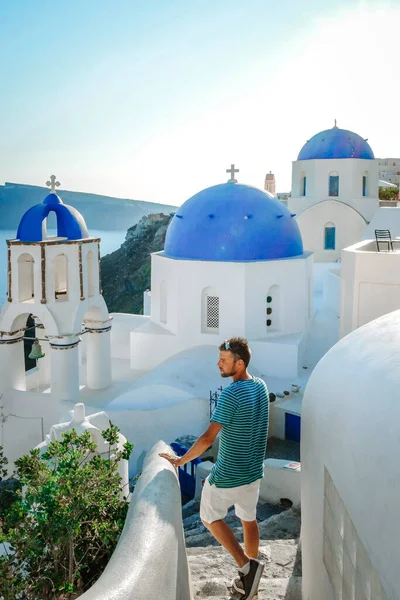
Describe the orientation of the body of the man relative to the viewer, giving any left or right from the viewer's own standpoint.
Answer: facing away from the viewer and to the left of the viewer

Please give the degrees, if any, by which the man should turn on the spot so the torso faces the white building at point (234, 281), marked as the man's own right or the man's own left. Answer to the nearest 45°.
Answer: approximately 45° to the man's own right

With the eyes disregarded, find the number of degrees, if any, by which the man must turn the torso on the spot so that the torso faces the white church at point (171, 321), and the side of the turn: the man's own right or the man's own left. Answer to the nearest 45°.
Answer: approximately 45° to the man's own right

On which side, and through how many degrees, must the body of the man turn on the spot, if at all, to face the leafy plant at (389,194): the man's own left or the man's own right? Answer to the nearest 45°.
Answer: approximately 45° to the man's own right

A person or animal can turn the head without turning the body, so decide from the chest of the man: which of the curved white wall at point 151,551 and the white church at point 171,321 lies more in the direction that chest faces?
the white church

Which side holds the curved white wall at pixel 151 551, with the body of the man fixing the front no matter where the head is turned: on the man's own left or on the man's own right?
on the man's own left

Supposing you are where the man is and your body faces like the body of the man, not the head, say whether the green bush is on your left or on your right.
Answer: on your left

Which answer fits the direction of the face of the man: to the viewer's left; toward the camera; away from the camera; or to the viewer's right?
to the viewer's left

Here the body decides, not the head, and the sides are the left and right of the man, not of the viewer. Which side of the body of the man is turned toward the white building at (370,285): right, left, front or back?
right
